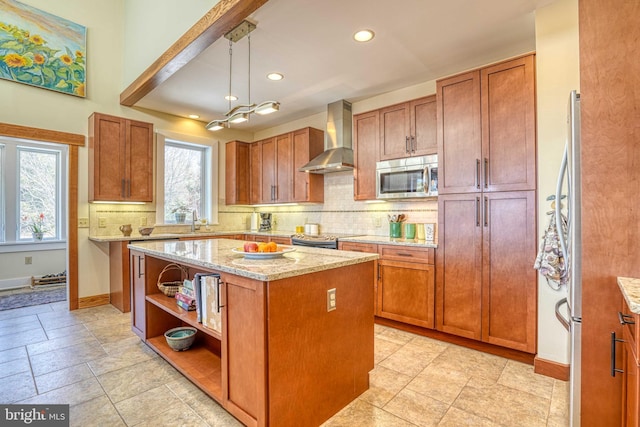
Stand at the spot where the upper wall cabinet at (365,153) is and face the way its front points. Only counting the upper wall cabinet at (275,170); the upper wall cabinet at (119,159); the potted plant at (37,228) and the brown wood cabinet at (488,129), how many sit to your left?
1

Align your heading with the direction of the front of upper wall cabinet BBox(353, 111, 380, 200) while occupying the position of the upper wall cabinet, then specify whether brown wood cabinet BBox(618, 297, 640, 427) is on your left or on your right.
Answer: on your left

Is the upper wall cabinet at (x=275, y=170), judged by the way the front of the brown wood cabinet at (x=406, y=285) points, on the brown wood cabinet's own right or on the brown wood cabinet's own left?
on the brown wood cabinet's own right

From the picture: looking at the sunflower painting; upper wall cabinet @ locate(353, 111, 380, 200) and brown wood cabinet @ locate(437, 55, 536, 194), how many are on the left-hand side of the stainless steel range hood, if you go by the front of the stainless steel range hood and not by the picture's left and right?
2

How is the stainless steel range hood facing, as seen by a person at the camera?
facing the viewer and to the left of the viewer

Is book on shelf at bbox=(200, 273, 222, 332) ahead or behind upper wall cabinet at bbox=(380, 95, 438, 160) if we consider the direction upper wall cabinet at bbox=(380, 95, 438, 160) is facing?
ahead

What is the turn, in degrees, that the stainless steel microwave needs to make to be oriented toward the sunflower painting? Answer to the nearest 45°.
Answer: approximately 45° to its right

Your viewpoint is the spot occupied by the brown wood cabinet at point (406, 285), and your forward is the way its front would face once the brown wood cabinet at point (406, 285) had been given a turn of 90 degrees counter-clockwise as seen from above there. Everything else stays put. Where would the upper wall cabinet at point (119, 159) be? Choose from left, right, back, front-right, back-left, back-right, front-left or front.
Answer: back-right

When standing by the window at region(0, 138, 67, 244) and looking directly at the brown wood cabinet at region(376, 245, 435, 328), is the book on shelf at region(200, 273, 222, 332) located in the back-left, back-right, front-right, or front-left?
front-right

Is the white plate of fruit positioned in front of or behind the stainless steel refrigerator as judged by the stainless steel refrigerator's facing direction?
in front

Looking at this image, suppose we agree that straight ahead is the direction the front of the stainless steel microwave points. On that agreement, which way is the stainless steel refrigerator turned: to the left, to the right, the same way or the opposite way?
to the right

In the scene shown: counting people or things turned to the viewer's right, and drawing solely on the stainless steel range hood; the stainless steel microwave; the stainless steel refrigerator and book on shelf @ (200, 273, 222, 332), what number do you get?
0

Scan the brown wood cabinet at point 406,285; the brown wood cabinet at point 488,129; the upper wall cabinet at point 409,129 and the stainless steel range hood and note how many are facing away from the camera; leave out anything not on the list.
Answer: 0

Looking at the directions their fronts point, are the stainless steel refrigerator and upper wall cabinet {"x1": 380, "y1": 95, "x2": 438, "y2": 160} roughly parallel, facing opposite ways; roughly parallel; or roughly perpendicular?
roughly perpendicular

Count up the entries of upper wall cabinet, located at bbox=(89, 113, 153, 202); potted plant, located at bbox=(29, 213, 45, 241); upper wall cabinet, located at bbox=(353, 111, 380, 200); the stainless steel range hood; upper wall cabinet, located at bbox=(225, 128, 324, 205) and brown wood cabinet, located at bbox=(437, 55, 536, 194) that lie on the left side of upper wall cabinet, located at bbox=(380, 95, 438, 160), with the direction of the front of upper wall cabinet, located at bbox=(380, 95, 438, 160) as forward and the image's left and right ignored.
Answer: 1
